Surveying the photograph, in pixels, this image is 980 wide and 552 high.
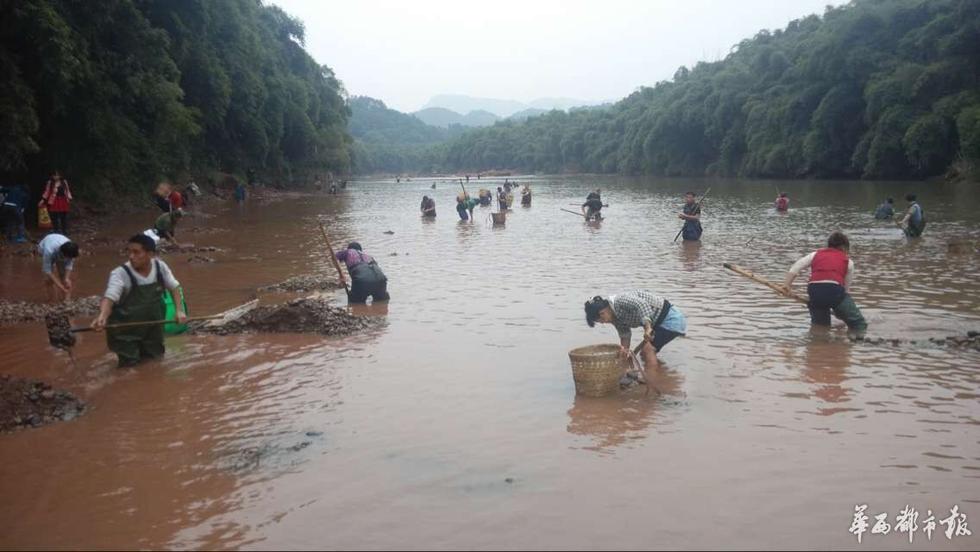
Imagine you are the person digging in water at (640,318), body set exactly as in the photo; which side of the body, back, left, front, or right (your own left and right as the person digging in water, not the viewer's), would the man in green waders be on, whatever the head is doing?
front

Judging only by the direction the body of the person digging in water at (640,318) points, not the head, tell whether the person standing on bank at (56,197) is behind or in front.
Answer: in front

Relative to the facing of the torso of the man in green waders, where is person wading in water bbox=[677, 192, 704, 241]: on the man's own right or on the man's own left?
on the man's own left

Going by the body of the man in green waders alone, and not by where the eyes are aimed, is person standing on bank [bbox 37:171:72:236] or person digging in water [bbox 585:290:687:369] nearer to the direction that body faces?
the person digging in water

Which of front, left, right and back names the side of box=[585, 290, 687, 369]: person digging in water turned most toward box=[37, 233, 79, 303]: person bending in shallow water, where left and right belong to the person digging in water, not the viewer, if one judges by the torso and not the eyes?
front

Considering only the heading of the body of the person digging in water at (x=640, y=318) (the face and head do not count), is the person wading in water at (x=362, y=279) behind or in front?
in front

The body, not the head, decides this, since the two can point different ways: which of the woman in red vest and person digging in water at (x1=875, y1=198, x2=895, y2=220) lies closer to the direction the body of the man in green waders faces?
the woman in red vest

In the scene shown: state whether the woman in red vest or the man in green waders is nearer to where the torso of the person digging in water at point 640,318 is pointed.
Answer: the man in green waders

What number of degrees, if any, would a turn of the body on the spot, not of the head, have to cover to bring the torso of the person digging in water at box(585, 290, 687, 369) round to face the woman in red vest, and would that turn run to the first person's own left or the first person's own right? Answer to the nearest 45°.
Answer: approximately 135° to the first person's own right

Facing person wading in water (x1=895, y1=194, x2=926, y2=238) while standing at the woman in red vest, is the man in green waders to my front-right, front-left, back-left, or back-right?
back-left

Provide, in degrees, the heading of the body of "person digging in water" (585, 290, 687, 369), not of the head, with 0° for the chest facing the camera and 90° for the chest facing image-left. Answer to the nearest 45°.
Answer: approximately 90°

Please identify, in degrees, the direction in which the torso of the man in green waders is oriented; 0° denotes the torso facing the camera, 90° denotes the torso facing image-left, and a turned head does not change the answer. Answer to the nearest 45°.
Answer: approximately 0°

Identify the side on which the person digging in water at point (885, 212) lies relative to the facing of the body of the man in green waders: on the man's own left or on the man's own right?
on the man's own left
